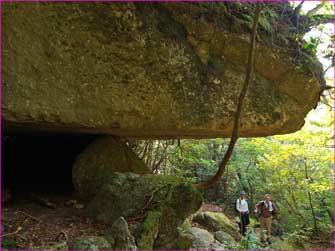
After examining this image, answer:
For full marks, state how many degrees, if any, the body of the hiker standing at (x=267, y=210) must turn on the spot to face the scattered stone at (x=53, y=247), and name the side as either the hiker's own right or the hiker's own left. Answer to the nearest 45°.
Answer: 0° — they already face it

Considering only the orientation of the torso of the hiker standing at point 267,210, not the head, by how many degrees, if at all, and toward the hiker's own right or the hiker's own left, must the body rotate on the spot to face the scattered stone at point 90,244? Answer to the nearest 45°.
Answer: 0° — they already face it

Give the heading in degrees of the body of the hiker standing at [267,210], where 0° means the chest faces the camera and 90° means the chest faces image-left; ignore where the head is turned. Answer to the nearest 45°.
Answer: approximately 0°

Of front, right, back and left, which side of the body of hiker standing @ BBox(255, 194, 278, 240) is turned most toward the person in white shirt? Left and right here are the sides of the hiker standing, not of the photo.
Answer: right

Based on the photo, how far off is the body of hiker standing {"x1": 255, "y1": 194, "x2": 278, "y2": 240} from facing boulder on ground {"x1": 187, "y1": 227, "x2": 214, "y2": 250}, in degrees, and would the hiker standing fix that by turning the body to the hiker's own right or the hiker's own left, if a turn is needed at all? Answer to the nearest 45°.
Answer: approximately 45° to the hiker's own right

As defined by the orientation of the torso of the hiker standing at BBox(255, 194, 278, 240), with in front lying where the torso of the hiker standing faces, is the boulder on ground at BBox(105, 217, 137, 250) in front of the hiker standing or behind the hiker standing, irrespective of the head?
in front

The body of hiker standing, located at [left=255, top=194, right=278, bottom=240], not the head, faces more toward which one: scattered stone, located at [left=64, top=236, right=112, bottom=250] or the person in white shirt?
the scattered stone
